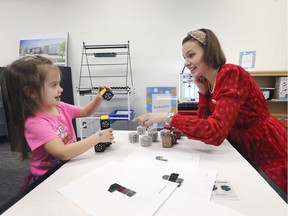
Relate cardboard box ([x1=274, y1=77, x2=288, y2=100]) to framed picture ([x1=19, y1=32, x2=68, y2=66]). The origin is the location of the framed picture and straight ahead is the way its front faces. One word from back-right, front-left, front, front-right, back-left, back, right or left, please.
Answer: front-left

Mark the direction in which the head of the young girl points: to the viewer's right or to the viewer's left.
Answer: to the viewer's right

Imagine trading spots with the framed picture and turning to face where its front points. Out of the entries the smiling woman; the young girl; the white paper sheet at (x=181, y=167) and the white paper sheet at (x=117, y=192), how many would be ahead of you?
4

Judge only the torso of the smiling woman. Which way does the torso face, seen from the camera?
to the viewer's left

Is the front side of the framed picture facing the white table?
yes

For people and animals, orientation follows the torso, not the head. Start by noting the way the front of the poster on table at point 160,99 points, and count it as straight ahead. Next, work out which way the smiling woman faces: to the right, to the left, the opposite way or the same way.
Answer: to the right

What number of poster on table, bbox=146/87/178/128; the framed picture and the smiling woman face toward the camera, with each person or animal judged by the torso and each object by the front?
2

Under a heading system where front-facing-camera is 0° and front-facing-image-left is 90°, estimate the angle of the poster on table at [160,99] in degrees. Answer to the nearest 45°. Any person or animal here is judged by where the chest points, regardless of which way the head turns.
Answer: approximately 0°

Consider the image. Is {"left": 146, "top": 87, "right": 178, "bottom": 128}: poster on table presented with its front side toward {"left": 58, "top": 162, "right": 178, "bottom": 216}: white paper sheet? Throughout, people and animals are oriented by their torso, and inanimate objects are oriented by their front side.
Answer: yes

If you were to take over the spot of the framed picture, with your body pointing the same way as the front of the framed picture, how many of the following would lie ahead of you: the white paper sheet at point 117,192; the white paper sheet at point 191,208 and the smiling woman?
3

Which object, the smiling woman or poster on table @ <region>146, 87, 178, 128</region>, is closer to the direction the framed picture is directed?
the smiling woman

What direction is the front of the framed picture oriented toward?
toward the camera

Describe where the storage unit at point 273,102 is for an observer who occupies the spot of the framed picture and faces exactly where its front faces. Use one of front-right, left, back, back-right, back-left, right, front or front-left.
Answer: front-left

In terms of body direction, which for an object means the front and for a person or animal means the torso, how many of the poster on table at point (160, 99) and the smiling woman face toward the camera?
1

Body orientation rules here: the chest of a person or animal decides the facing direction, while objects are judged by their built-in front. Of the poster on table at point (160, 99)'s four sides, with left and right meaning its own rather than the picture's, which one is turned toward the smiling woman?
front
